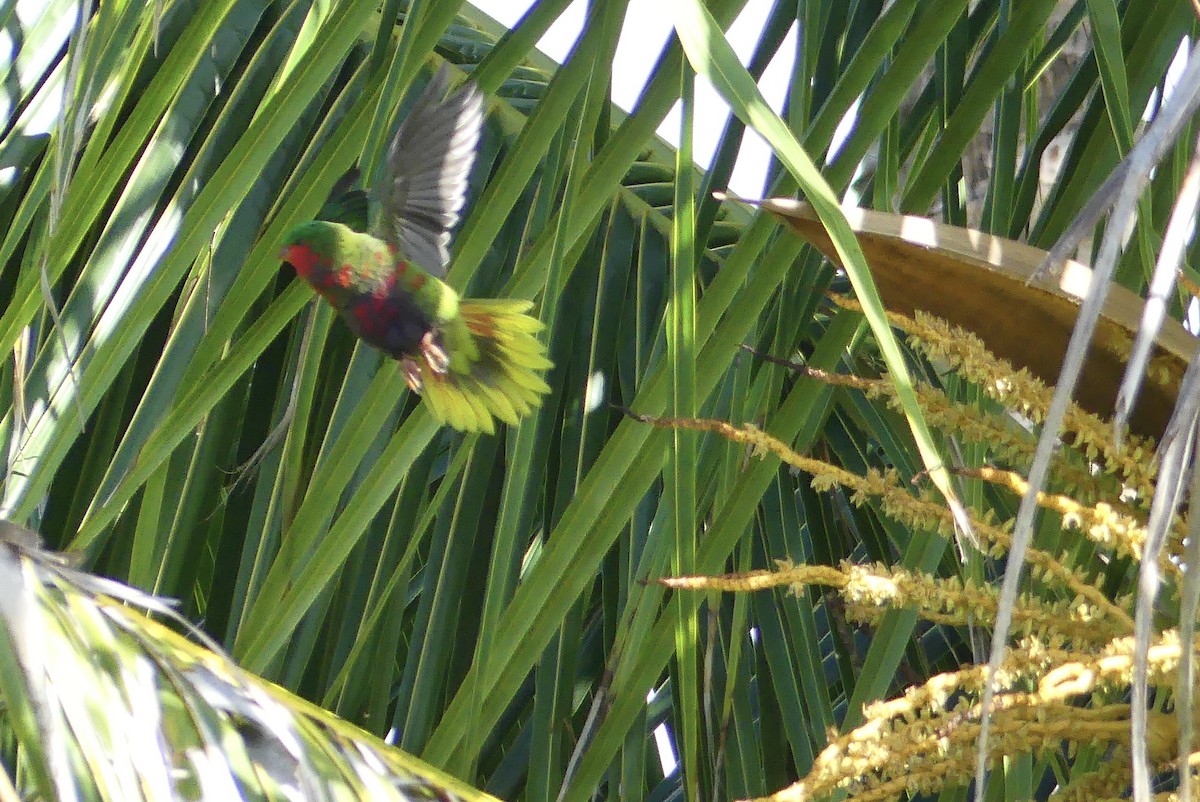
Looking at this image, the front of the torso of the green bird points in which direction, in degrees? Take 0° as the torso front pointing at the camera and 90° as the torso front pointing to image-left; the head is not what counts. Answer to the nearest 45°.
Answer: approximately 90°
